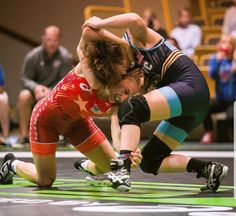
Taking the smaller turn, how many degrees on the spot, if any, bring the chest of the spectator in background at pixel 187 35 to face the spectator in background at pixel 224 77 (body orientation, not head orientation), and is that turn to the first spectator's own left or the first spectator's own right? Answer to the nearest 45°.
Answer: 0° — they already face them

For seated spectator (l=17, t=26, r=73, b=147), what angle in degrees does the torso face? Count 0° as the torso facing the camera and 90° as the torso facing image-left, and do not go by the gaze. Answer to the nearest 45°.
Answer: approximately 0°

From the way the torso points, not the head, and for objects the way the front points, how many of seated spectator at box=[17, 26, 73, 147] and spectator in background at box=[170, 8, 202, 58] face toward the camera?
2

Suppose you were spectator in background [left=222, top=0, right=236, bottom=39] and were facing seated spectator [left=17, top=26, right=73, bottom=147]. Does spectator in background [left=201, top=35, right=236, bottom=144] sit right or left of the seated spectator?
left

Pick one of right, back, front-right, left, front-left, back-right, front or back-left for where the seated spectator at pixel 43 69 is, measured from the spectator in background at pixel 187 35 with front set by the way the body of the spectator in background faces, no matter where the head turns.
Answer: front-right

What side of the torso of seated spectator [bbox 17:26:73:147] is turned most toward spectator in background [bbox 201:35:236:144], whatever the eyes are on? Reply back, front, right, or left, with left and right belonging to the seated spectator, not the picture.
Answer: left
